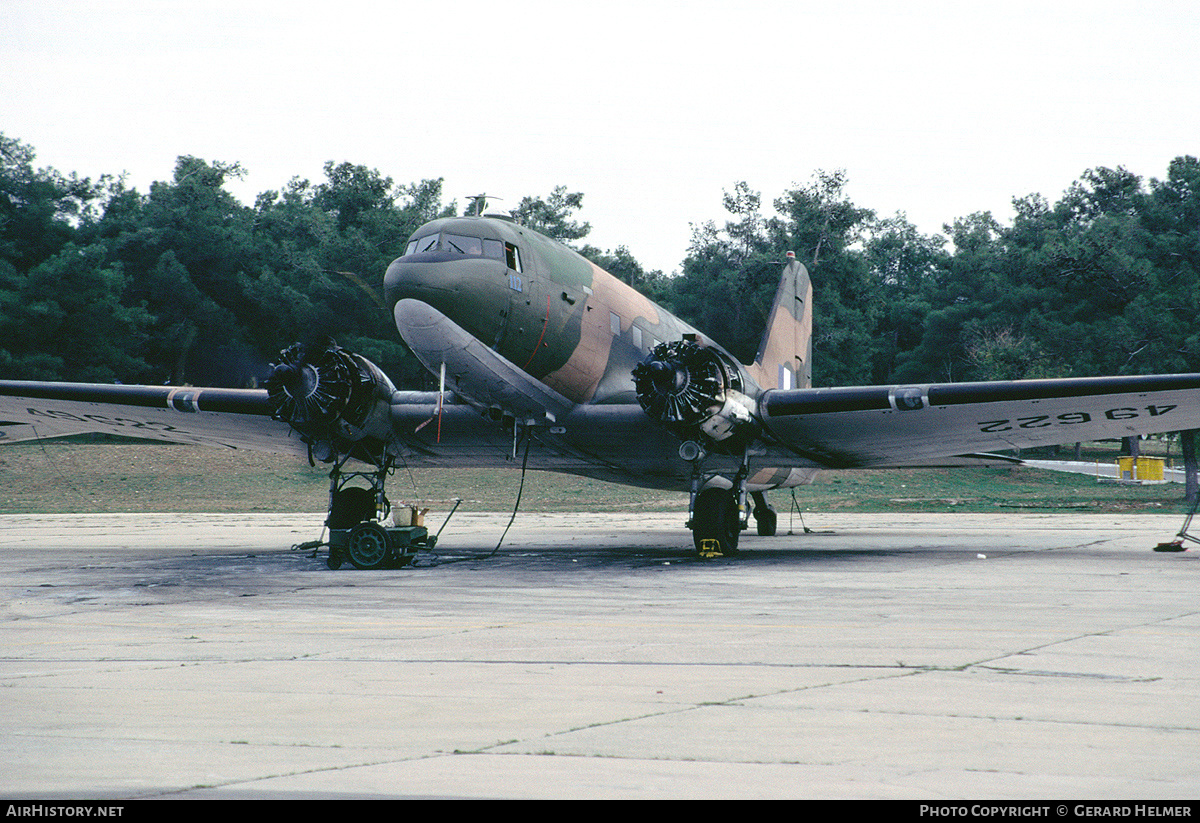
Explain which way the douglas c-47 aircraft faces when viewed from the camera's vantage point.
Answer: facing the viewer and to the left of the viewer
